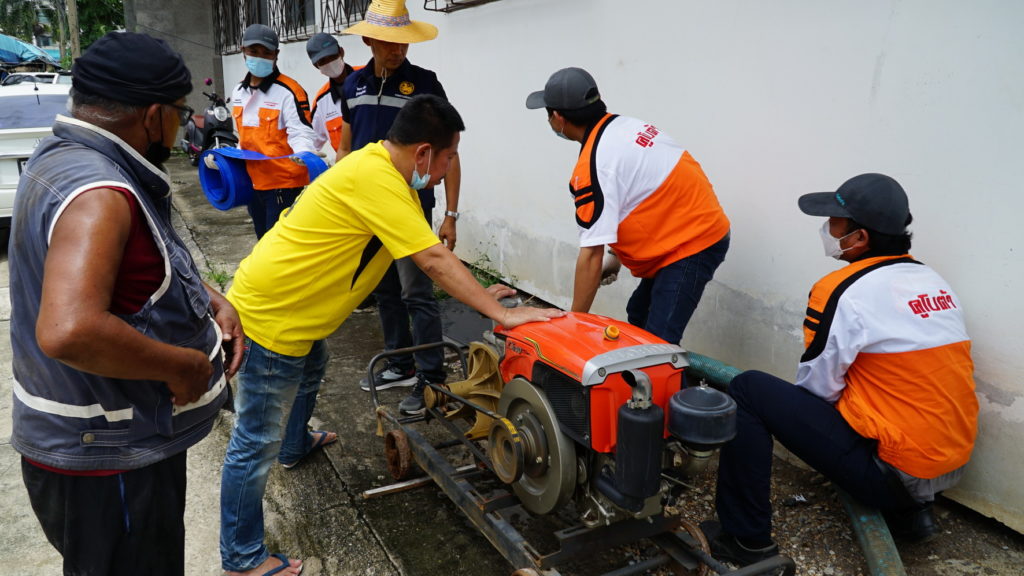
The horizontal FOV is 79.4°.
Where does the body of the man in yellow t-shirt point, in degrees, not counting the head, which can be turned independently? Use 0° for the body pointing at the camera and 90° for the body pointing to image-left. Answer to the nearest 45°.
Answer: approximately 270°

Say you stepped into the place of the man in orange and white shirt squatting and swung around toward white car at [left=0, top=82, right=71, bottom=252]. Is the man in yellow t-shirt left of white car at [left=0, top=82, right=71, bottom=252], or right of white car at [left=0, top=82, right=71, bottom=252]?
left

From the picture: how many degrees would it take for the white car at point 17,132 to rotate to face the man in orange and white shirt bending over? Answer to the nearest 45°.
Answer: approximately 180°

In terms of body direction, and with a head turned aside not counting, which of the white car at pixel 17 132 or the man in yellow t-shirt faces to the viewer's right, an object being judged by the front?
the man in yellow t-shirt

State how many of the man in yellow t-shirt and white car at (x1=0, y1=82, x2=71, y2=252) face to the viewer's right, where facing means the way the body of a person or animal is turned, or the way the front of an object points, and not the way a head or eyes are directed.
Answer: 1

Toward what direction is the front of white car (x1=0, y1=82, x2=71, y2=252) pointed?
away from the camera

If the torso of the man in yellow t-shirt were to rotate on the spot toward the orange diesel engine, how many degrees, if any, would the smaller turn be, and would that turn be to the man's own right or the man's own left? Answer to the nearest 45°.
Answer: approximately 45° to the man's own right
